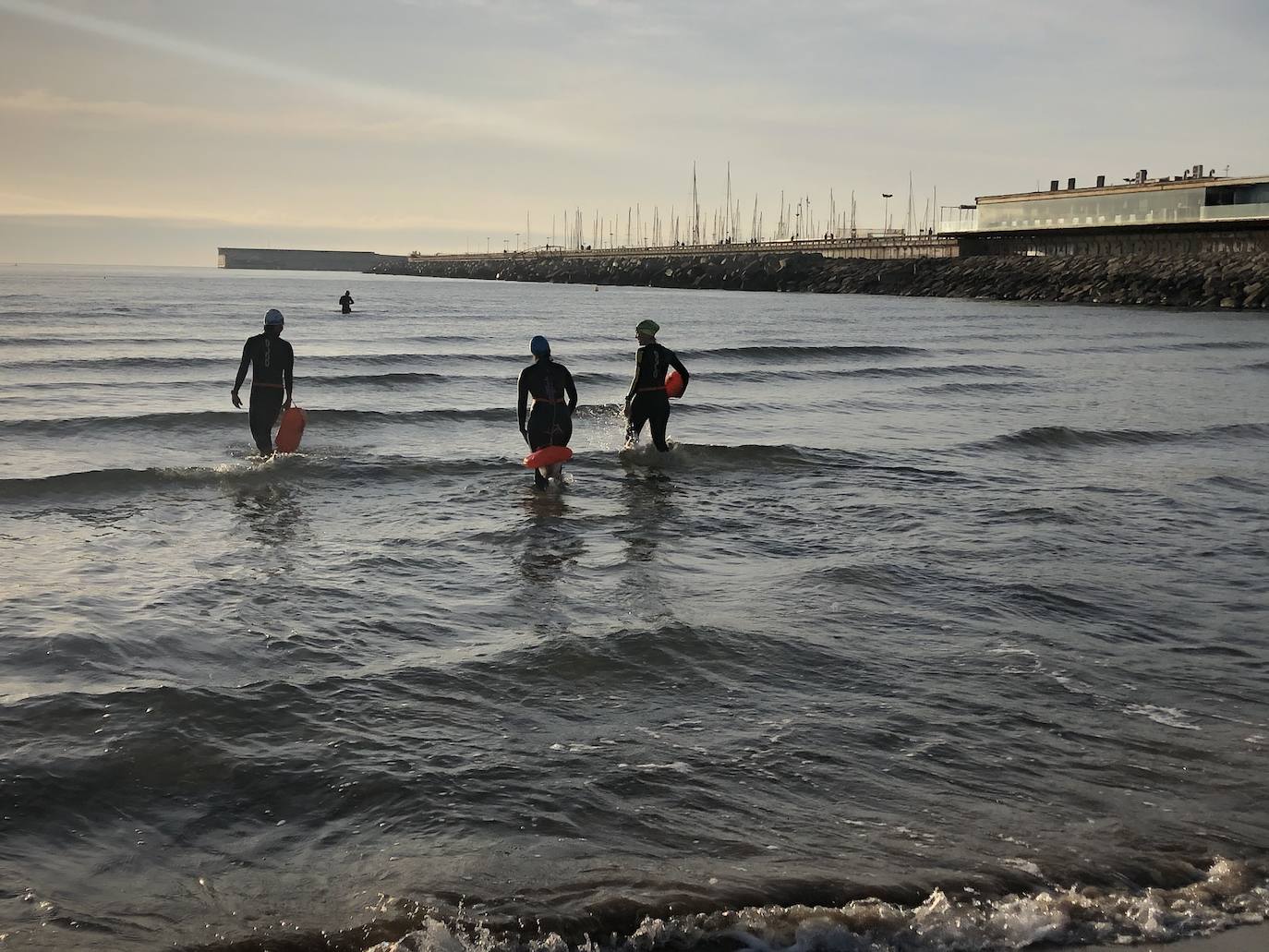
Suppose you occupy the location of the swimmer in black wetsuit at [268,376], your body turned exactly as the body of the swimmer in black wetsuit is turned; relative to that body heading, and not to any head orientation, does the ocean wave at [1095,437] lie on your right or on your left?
on your right

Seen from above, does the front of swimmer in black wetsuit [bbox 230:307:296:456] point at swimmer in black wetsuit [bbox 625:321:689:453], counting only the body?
no

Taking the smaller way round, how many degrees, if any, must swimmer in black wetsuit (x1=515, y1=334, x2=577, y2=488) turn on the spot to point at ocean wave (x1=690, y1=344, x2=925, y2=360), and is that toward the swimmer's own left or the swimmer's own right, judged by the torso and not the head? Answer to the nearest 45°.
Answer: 0° — they already face it

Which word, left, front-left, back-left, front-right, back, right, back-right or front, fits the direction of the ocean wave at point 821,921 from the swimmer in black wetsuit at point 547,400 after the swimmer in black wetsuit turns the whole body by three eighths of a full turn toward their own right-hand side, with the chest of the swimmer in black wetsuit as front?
front-right

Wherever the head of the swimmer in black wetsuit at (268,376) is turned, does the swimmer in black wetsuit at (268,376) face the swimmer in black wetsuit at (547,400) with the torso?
no

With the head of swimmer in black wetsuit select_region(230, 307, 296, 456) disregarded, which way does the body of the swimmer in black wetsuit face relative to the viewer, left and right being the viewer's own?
facing away from the viewer

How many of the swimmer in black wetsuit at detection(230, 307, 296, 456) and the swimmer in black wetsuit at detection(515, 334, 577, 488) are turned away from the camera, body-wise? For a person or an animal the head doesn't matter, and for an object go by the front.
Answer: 2

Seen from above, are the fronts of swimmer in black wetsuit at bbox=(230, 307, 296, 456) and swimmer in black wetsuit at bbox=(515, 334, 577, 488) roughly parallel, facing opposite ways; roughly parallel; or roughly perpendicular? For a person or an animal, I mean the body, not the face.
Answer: roughly parallel

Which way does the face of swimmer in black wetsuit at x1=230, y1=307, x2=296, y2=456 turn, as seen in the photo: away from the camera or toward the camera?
away from the camera

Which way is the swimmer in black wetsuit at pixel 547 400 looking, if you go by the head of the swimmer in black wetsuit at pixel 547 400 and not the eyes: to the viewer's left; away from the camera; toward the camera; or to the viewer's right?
away from the camera

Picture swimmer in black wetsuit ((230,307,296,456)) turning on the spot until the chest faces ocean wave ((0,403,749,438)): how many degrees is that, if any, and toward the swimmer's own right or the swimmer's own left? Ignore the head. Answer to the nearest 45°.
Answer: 0° — they already face it

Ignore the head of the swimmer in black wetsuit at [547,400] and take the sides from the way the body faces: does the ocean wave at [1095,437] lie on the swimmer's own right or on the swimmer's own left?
on the swimmer's own right

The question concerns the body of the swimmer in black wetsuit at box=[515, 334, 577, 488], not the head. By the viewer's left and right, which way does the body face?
facing away from the viewer

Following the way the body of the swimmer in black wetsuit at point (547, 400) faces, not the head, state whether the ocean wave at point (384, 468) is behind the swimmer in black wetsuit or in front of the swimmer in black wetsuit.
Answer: in front
